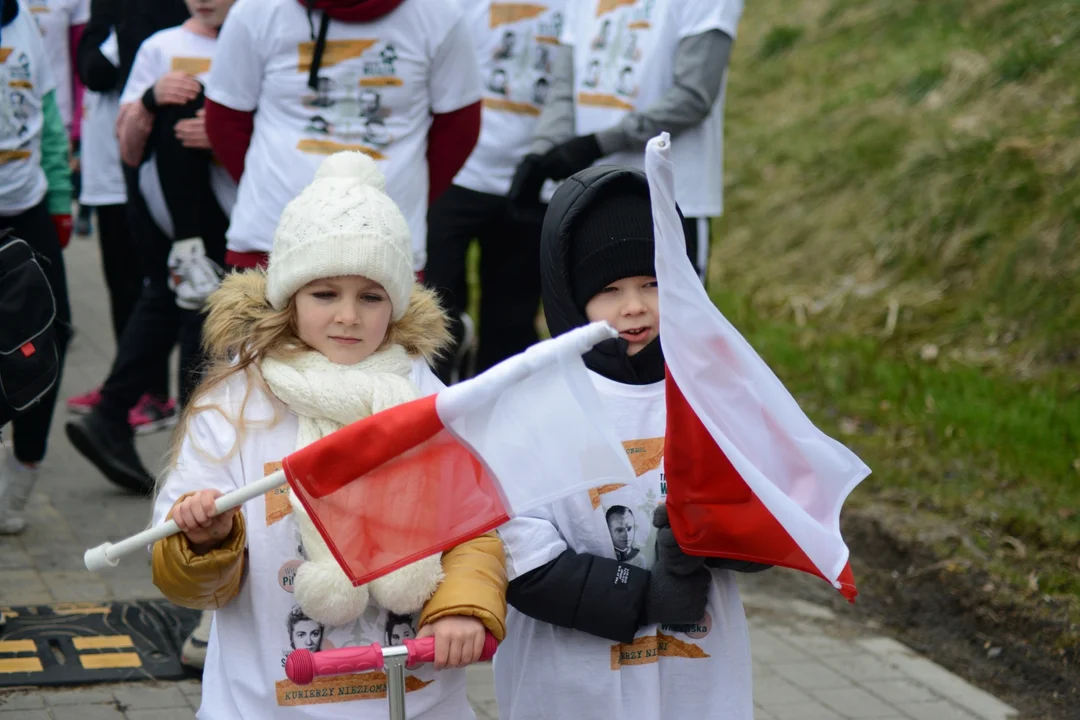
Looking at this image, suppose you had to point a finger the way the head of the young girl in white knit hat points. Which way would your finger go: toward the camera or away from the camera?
toward the camera

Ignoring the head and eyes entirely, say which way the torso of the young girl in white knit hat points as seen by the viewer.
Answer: toward the camera

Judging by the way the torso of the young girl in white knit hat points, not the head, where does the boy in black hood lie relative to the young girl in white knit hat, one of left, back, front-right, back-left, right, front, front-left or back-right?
left

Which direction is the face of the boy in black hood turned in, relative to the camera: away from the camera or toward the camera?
toward the camera
